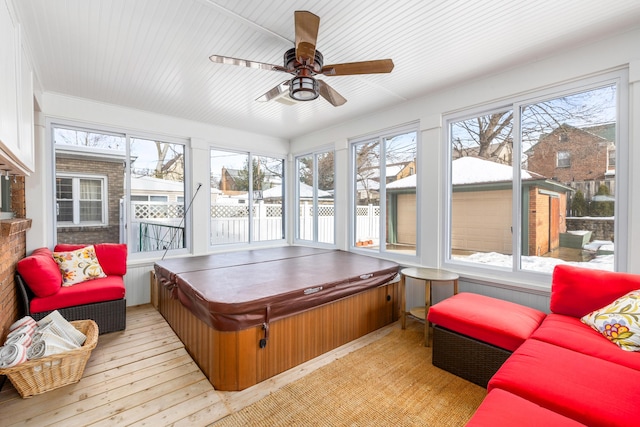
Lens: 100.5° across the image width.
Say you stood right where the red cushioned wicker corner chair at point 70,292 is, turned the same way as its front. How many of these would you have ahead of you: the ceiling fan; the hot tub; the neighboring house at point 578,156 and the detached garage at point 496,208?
4

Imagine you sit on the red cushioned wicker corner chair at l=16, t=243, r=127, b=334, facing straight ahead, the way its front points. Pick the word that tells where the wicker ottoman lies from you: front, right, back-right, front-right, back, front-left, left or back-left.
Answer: front

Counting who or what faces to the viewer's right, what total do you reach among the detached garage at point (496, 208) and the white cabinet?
1

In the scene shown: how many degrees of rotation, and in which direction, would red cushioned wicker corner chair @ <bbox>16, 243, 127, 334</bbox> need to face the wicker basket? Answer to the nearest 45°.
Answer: approximately 45° to its right

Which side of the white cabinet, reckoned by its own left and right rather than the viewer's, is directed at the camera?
right

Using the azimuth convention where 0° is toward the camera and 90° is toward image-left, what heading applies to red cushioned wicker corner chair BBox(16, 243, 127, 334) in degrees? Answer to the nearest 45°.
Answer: approximately 315°

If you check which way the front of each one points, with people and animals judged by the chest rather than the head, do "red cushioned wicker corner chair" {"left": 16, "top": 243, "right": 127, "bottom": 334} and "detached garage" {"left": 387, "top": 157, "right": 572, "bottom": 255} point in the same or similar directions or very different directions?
very different directions

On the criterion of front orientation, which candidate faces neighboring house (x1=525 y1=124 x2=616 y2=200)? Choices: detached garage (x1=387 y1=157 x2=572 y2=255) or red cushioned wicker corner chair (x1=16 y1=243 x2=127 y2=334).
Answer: the red cushioned wicker corner chair

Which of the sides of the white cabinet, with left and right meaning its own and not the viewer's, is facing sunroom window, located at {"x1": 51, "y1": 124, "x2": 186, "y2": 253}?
left

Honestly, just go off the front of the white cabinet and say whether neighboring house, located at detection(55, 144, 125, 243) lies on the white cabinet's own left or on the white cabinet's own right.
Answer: on the white cabinet's own left
